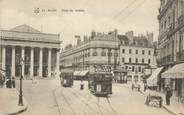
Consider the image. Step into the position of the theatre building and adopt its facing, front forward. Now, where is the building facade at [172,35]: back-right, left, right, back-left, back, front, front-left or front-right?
left

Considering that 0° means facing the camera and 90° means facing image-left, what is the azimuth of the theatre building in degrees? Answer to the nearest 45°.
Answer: approximately 0°

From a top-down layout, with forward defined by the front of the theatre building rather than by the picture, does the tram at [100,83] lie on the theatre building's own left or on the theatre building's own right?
on the theatre building's own left
